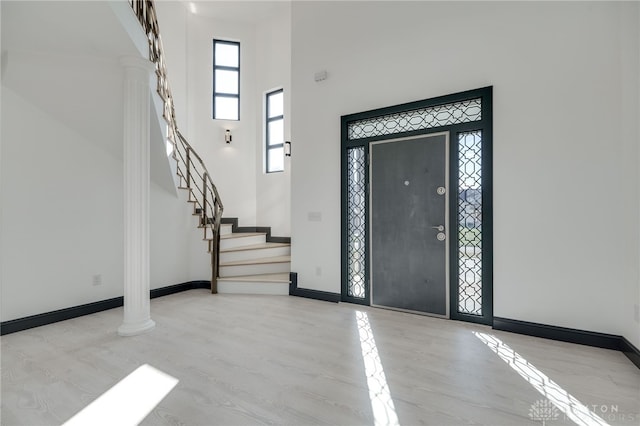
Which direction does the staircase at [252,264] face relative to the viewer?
toward the camera

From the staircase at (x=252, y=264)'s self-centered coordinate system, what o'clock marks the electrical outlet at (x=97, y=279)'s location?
The electrical outlet is roughly at 2 o'clock from the staircase.

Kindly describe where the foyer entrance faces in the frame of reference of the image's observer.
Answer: facing the viewer and to the left of the viewer

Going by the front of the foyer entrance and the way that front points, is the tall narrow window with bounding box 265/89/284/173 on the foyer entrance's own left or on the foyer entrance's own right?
on the foyer entrance's own right

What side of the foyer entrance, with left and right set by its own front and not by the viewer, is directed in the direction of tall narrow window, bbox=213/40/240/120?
right

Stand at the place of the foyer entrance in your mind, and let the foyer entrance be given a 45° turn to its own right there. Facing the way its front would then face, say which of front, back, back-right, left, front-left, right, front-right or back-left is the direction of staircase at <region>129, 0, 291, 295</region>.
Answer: front

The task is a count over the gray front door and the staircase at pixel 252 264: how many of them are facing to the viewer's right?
0

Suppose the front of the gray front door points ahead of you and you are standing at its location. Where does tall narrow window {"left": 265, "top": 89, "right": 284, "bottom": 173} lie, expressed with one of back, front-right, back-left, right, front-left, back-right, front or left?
right
